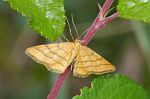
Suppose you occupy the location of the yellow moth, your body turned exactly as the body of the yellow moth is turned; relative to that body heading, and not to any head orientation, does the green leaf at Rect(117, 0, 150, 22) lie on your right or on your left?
on your right

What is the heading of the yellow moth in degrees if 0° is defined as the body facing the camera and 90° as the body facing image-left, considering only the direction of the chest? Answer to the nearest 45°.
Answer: approximately 180°
